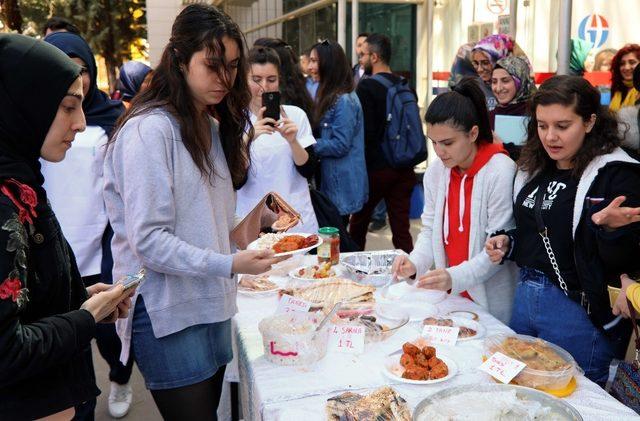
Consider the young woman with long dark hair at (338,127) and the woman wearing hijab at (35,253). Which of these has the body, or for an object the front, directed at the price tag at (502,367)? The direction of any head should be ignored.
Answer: the woman wearing hijab

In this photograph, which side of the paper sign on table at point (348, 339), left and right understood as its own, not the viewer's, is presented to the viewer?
front

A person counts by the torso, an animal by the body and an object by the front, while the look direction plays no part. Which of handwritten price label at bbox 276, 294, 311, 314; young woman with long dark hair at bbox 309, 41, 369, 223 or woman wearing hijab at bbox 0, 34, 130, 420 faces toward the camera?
the handwritten price label

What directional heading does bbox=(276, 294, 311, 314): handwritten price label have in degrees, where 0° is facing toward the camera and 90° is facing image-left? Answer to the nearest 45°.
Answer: approximately 0°

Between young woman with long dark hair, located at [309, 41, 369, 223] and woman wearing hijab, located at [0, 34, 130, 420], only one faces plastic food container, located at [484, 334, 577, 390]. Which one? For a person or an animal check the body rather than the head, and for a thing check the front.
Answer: the woman wearing hijab

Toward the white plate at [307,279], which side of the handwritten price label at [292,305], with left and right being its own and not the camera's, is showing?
back

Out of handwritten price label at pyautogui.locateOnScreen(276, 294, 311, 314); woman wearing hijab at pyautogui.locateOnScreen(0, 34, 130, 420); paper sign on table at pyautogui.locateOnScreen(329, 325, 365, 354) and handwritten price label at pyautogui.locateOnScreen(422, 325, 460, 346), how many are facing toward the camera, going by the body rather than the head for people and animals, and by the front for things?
3

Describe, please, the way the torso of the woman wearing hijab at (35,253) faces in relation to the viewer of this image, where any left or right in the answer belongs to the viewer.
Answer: facing to the right of the viewer

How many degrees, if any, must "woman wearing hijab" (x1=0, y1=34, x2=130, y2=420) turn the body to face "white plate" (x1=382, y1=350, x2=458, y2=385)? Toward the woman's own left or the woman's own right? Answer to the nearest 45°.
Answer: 0° — they already face it

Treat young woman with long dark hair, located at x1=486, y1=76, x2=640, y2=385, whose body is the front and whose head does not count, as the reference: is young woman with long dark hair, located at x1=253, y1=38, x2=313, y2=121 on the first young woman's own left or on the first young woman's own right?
on the first young woman's own right

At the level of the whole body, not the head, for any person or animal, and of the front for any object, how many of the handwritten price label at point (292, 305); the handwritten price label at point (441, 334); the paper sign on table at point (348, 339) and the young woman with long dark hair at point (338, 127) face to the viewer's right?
0

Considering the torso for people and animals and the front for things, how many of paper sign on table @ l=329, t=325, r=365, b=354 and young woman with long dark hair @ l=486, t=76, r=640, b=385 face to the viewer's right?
0

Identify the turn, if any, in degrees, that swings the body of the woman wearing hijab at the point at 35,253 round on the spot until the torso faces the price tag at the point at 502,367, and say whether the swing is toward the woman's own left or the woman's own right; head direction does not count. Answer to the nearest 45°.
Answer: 0° — they already face it

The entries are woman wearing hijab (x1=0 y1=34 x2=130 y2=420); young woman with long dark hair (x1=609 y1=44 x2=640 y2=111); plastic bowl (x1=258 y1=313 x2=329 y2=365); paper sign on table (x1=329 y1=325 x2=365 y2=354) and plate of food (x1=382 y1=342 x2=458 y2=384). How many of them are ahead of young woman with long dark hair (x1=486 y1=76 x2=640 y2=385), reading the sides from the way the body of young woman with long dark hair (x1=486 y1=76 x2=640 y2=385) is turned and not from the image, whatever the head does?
4

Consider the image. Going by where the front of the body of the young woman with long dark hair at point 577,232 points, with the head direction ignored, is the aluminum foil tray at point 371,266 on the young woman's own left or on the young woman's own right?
on the young woman's own right

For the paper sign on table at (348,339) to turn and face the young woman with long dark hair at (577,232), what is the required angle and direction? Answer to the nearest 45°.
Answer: approximately 90° to its left
